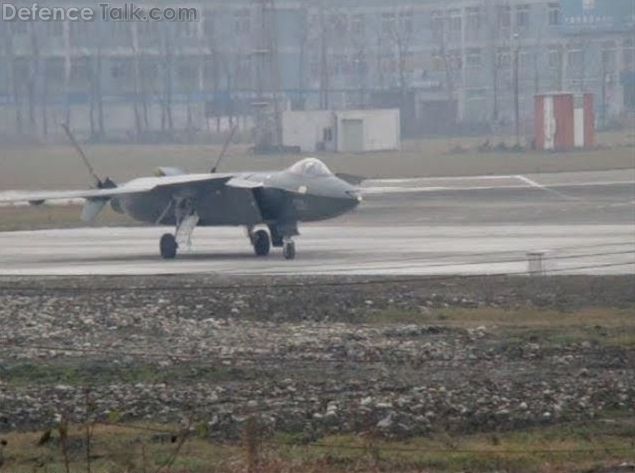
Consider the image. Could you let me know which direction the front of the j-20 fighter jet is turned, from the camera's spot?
facing the viewer and to the right of the viewer
